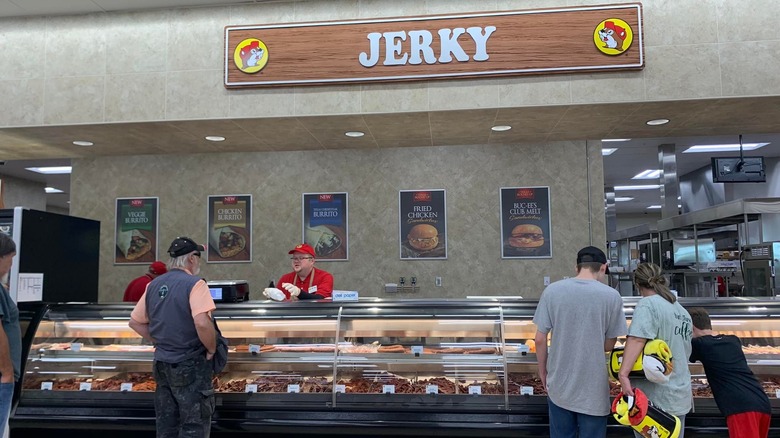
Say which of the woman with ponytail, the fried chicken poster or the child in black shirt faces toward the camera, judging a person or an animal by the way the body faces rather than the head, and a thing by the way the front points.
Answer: the fried chicken poster

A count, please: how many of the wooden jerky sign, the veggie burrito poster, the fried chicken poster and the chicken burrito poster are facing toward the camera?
4

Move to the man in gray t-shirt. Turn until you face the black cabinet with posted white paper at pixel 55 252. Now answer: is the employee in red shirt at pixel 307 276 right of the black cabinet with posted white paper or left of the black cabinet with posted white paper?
right

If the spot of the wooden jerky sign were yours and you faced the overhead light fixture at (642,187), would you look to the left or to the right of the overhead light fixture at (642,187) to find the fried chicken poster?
left

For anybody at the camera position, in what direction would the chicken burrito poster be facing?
facing the viewer

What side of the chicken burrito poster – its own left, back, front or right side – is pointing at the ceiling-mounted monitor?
left

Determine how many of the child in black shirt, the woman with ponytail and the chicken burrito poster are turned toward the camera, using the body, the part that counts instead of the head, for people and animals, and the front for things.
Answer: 1

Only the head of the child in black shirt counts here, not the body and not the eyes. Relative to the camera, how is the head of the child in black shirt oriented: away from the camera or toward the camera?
away from the camera

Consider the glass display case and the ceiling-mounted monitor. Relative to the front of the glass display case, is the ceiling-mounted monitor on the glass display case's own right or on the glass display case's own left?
on the glass display case's own left

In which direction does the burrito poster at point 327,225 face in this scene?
toward the camera

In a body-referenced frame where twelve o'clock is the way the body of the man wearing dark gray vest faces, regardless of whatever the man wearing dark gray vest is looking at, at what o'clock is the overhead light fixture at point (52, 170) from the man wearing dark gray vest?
The overhead light fixture is roughly at 10 o'clock from the man wearing dark gray vest.

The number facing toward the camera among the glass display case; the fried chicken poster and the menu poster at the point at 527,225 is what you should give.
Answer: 3

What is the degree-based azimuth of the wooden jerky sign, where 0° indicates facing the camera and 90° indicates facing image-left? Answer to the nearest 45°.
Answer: approximately 0°

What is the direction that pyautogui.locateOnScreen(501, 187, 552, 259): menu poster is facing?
toward the camera
